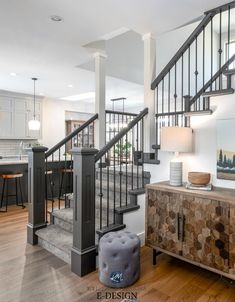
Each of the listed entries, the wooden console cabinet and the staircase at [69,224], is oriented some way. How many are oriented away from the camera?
0

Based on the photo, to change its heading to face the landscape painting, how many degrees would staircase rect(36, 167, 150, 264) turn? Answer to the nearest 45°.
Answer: approximately 135° to its left

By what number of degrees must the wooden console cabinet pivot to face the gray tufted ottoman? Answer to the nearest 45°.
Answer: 0° — it already faces it

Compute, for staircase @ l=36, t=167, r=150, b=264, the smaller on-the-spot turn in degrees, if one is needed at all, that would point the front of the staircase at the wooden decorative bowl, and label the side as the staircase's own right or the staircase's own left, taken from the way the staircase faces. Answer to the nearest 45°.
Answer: approximately 90° to the staircase's own left

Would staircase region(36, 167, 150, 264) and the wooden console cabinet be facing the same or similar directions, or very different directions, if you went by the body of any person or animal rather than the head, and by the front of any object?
same or similar directions

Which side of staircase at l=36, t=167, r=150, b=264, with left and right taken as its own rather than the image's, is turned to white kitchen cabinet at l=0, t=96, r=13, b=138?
right

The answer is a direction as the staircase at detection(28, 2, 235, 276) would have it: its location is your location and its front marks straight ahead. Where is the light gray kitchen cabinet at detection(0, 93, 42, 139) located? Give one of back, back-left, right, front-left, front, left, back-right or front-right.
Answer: right

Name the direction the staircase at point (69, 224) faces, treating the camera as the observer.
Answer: facing the viewer and to the left of the viewer

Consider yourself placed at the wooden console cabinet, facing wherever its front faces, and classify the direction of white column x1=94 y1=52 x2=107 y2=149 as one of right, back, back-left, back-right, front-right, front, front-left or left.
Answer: right
